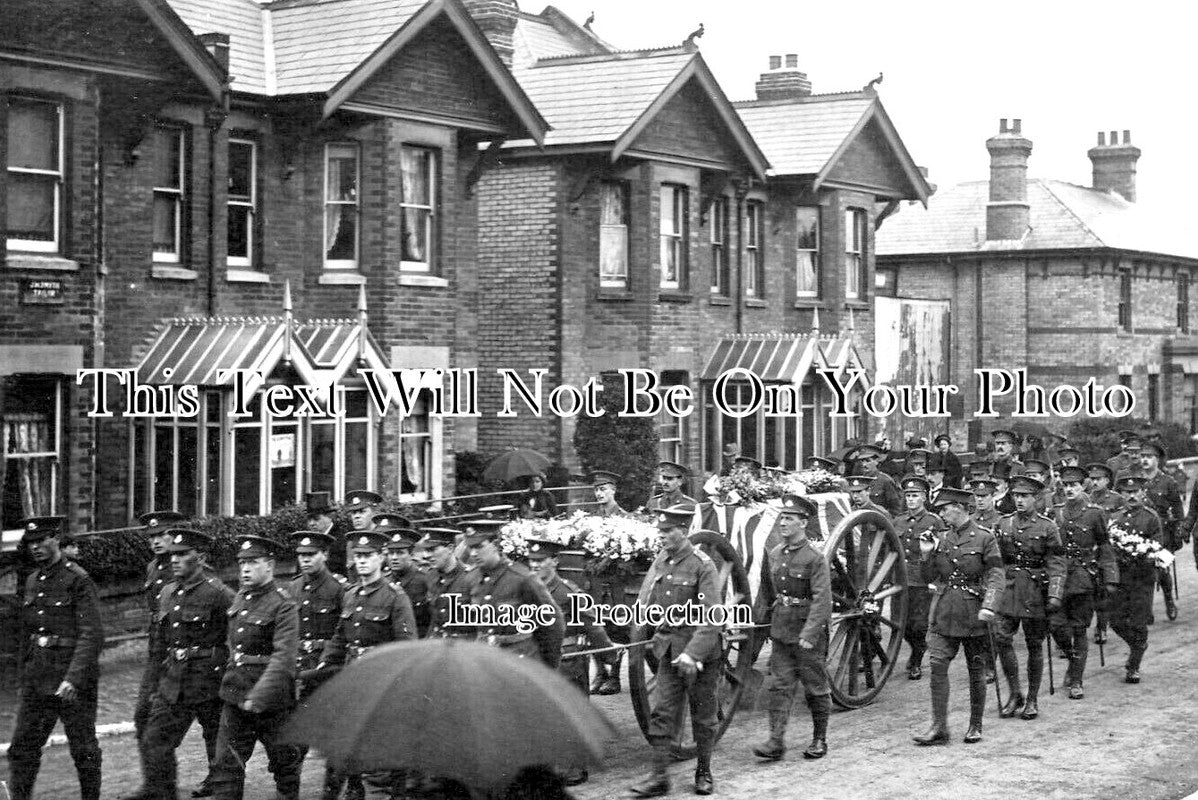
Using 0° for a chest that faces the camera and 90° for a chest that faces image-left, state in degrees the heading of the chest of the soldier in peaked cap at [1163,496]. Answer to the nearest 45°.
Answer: approximately 45°

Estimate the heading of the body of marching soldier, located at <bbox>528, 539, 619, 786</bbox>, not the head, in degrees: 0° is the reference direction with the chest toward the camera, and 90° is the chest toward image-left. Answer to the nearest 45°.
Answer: approximately 45°

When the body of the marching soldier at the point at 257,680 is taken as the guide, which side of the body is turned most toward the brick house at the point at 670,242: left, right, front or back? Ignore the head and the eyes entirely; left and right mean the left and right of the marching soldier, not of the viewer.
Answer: back

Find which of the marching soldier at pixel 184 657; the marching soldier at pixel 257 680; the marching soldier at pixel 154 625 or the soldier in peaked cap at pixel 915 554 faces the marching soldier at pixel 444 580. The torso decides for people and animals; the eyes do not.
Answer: the soldier in peaked cap

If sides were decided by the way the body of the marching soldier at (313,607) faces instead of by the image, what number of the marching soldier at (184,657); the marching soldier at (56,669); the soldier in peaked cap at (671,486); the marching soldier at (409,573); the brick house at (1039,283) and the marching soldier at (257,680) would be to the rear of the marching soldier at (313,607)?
3

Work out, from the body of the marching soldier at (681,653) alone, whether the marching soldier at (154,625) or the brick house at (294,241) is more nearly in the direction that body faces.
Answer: the marching soldier

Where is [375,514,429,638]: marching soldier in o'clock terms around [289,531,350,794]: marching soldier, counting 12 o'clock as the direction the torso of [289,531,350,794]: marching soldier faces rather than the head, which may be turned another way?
[375,514,429,638]: marching soldier is roughly at 6 o'clock from [289,531,350,794]: marching soldier.
